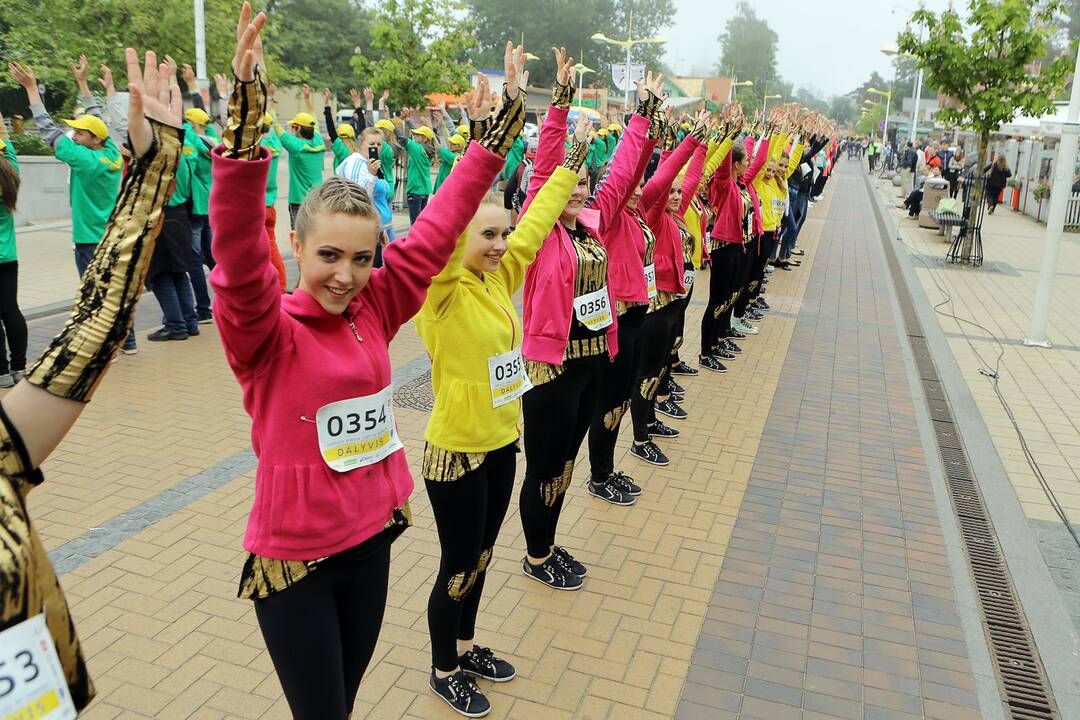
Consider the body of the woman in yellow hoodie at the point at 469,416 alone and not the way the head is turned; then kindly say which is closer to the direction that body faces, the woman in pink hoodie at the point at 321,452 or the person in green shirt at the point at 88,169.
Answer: the woman in pink hoodie

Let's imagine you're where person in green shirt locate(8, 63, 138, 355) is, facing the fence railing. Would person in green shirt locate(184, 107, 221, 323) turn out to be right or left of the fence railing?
left

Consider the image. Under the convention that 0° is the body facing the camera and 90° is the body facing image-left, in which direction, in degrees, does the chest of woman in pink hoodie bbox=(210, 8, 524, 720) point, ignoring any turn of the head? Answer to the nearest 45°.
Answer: approximately 315°

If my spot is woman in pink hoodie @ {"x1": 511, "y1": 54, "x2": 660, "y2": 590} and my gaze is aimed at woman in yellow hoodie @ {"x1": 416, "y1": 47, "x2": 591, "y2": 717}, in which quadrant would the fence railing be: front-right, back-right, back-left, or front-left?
back-left

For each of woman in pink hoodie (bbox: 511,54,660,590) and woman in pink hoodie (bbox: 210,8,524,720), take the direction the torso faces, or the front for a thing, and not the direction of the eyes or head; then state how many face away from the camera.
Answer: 0

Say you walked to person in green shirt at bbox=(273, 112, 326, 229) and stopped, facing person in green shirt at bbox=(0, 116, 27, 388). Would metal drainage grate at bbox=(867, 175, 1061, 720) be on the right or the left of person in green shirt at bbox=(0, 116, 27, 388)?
left
